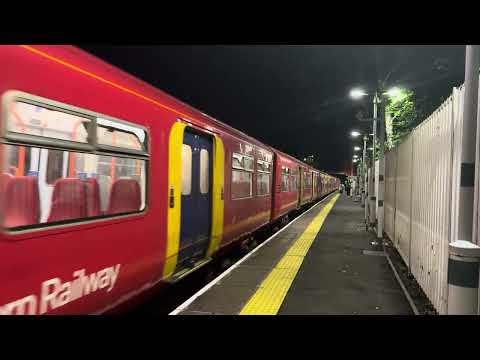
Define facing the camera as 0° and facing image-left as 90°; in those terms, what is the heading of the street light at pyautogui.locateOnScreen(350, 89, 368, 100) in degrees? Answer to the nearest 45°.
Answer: approximately 90°
